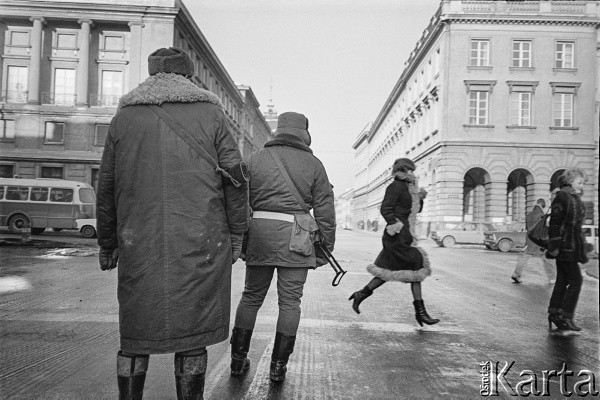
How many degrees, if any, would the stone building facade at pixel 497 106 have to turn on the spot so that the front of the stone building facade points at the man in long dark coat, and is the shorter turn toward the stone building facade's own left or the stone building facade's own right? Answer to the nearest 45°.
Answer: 0° — it already faces them

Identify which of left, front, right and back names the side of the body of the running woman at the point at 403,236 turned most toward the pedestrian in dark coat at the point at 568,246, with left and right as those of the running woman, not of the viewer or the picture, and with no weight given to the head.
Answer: front

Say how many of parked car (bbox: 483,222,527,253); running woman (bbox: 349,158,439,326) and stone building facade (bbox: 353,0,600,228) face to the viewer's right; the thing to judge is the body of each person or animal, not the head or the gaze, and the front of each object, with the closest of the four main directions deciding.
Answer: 1

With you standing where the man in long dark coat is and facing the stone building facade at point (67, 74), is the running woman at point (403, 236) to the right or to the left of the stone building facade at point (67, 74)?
right

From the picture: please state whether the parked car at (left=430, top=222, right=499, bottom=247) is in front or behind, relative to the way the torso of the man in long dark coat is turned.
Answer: in front

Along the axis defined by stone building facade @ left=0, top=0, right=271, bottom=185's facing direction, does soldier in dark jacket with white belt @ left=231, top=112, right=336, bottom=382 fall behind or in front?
in front

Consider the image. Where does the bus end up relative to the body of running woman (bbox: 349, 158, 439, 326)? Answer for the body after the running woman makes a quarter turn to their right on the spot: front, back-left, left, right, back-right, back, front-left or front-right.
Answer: back-right

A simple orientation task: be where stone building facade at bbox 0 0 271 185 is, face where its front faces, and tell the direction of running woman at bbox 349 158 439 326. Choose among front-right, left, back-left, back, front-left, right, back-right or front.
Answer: front

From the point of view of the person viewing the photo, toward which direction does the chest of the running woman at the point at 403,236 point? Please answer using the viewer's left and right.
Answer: facing to the right of the viewer

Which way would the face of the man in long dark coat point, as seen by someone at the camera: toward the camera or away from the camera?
away from the camera

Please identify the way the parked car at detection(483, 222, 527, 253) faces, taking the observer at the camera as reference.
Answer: facing the viewer and to the left of the viewer

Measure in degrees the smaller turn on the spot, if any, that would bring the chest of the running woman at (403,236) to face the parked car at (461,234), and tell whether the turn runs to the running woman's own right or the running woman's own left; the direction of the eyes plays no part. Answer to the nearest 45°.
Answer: approximately 90° to the running woman's own left

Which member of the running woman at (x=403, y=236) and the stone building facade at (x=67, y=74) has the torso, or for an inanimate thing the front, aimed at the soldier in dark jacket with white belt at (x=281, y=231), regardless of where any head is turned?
the stone building facade

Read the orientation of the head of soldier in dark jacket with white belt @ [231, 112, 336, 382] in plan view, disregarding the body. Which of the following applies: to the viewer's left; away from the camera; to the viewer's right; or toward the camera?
away from the camera
